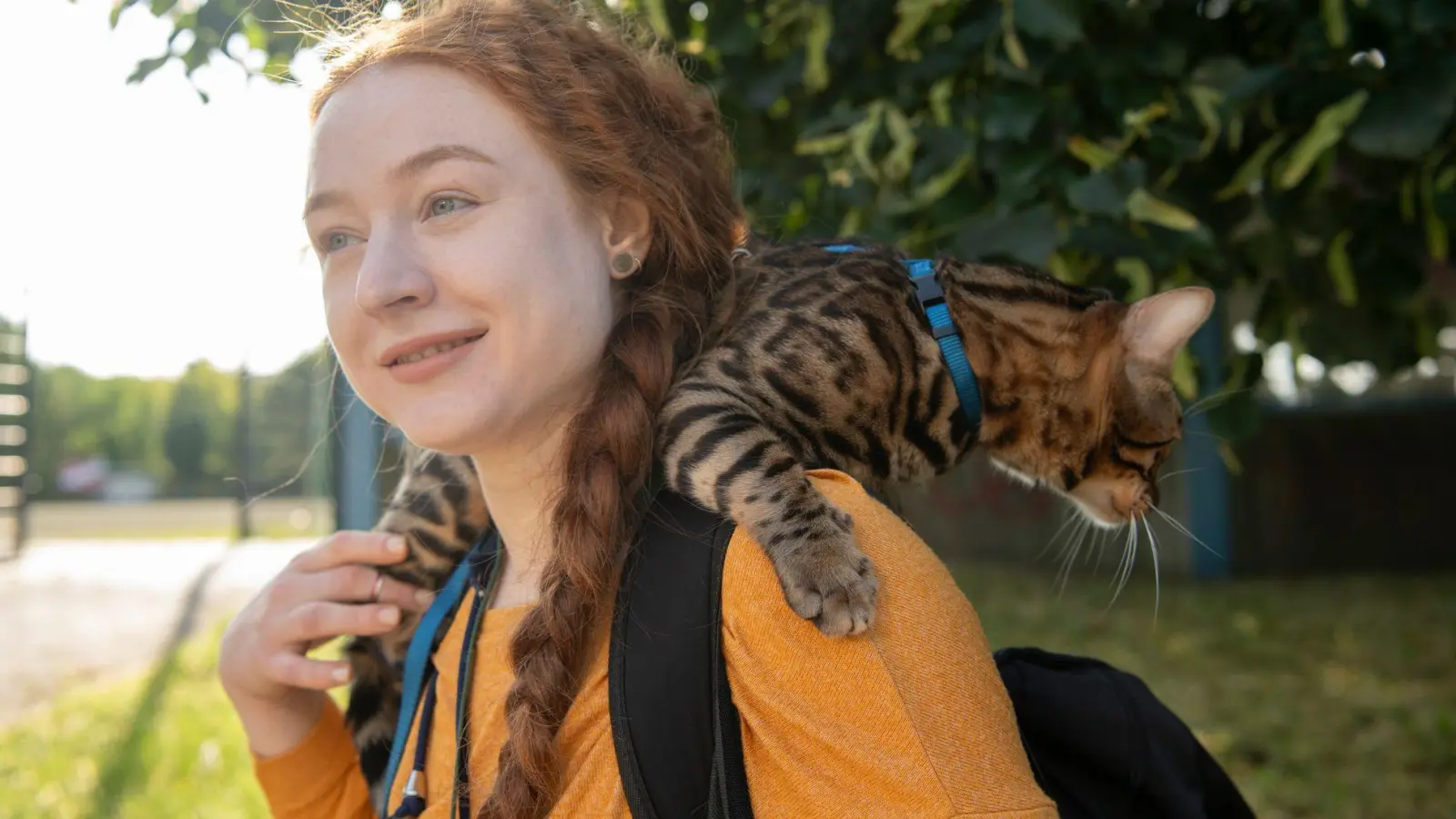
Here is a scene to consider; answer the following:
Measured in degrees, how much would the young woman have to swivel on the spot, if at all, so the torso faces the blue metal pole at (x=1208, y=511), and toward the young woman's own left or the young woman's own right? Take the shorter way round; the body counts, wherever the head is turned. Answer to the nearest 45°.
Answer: approximately 180°

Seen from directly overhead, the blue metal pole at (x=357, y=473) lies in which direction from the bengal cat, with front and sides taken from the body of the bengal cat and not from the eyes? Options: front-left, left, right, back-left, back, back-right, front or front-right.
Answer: back-left

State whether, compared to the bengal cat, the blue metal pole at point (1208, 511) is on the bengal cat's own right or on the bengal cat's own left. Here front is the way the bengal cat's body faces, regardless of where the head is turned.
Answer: on the bengal cat's own left

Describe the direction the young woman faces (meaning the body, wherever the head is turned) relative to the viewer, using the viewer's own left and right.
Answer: facing the viewer and to the left of the viewer

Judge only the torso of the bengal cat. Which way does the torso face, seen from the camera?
to the viewer's right

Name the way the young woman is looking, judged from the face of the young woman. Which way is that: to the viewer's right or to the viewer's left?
to the viewer's left
